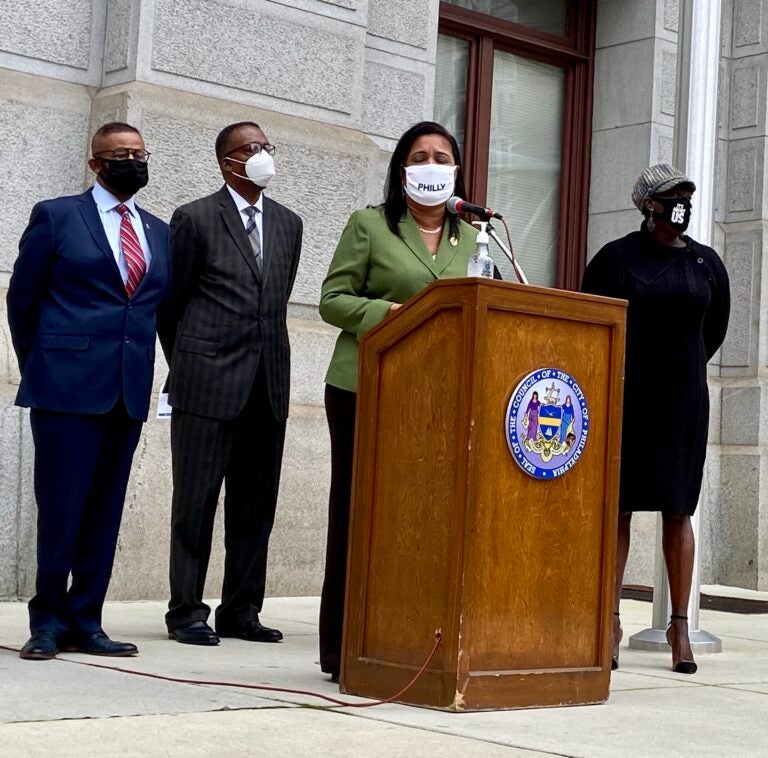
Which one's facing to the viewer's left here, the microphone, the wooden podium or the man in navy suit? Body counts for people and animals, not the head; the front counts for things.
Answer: the microphone

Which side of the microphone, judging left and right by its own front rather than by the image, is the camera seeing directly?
left

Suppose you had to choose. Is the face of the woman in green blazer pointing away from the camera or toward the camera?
toward the camera

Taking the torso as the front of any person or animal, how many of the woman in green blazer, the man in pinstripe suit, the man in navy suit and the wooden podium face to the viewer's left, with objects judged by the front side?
0

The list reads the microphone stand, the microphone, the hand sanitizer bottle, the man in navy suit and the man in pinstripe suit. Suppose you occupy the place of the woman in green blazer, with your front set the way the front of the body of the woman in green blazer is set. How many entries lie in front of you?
3

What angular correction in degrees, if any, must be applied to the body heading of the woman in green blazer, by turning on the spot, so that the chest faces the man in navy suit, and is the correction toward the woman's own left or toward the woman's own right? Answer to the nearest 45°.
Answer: approximately 135° to the woman's own right

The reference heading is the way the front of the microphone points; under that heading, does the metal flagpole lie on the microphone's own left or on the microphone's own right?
on the microphone's own right

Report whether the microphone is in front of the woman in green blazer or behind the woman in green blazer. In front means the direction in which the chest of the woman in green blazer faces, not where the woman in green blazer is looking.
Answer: in front

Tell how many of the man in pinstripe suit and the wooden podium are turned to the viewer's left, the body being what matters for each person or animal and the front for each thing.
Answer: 0

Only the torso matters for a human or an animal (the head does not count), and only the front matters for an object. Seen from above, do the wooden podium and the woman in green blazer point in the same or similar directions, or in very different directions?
same or similar directions

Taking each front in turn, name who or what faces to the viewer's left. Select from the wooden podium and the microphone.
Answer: the microphone

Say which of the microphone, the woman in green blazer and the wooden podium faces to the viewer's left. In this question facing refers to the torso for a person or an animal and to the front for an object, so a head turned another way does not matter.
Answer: the microphone

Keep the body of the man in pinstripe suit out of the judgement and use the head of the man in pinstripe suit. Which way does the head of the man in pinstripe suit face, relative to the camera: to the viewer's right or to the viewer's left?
to the viewer's right

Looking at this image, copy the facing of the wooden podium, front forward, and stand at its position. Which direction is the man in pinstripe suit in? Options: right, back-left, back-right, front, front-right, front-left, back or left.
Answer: back
